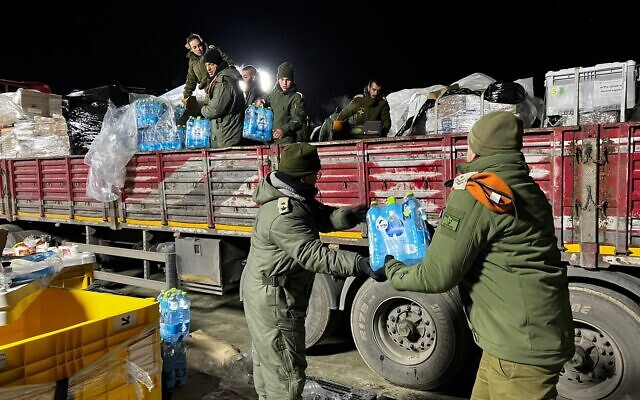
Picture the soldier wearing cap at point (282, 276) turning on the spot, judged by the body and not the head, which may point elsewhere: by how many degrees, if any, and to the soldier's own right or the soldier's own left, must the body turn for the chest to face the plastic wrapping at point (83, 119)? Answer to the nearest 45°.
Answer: approximately 135° to the soldier's own left

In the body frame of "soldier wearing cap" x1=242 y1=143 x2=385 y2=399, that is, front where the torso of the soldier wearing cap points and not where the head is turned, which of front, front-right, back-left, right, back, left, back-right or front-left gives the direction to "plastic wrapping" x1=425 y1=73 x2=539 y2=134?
front-left

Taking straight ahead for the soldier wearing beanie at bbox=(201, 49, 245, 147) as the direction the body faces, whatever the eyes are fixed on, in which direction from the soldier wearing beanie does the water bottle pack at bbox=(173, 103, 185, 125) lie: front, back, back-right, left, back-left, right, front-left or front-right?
front-right

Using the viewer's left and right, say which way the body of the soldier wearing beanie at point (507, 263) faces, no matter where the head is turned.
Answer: facing away from the viewer and to the left of the viewer

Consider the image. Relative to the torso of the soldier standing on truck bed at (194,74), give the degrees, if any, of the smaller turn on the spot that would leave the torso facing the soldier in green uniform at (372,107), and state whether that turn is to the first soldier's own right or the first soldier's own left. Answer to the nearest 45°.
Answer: approximately 45° to the first soldier's own left

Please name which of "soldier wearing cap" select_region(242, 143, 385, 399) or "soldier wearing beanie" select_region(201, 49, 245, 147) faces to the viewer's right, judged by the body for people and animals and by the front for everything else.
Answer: the soldier wearing cap

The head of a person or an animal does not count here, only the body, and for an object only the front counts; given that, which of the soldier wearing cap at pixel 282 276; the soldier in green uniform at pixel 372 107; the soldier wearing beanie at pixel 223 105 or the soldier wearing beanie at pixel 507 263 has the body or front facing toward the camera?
the soldier in green uniform

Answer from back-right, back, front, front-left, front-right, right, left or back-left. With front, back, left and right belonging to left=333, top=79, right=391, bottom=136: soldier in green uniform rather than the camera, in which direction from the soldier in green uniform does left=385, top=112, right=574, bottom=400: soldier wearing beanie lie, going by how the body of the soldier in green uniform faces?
front

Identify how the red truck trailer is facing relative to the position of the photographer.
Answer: facing away from the viewer and to the left of the viewer

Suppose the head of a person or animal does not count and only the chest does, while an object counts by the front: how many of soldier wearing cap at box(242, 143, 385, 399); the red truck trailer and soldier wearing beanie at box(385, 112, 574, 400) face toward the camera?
0

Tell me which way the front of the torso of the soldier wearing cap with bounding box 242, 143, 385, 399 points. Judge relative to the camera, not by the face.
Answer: to the viewer's right

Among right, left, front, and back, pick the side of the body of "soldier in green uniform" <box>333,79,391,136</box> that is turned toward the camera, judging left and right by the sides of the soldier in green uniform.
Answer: front
